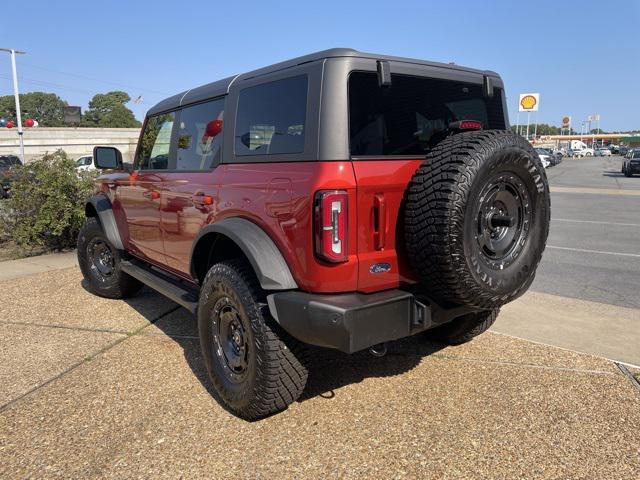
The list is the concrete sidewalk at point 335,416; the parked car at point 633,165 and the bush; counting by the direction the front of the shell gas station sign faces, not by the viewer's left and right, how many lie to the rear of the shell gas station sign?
0

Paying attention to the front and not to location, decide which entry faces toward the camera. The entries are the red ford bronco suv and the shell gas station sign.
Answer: the shell gas station sign

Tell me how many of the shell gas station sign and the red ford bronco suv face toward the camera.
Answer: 1

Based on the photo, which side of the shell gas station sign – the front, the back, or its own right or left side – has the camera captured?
front

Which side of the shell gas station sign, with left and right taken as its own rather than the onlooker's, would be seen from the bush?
front

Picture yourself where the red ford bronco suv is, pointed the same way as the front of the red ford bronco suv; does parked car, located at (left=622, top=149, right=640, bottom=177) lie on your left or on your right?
on your right

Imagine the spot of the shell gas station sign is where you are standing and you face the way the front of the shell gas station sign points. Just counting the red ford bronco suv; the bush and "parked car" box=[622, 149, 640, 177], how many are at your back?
0

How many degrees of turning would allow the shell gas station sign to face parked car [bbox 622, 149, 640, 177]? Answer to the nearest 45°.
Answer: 0° — it already faces it

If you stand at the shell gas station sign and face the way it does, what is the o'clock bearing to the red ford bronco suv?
The red ford bronco suv is roughly at 12 o'clock from the shell gas station sign.

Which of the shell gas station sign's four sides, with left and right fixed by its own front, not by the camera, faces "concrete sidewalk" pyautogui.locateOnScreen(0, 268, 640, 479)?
front

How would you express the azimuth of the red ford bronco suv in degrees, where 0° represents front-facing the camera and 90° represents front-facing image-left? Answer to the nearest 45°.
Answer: approximately 135°
